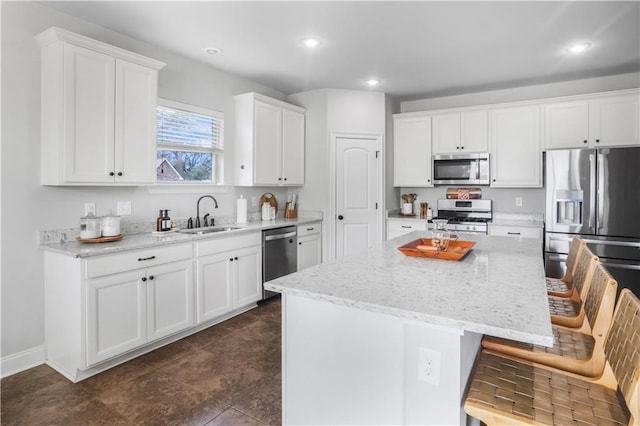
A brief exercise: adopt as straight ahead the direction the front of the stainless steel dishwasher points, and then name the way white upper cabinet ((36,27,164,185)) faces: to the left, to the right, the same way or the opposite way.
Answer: the same way

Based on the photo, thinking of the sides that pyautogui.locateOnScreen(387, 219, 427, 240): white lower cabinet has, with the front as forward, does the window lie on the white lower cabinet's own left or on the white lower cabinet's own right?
on the white lower cabinet's own right

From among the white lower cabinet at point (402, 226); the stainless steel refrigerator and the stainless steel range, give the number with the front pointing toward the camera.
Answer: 3

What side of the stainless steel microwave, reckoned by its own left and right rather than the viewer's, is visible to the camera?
front

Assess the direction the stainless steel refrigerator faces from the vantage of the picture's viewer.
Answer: facing the viewer

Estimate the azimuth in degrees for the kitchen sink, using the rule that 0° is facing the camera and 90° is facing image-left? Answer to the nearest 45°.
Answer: approximately 315°

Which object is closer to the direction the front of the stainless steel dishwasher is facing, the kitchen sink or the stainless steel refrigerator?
the stainless steel refrigerator

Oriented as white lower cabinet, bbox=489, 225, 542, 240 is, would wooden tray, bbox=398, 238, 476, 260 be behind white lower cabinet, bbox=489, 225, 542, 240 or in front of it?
in front

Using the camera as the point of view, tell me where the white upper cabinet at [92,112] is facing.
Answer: facing the viewer and to the right of the viewer

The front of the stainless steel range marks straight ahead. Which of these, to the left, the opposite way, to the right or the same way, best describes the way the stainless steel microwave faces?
the same way

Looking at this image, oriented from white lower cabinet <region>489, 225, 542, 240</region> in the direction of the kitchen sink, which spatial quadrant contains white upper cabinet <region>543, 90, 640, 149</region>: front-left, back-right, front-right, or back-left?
back-left

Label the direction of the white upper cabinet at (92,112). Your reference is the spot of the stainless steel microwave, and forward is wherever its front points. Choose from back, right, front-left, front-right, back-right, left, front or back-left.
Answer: front-right

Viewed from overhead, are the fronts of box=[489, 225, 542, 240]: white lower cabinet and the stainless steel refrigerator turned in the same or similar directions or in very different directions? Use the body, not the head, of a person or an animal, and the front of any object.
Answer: same or similar directions

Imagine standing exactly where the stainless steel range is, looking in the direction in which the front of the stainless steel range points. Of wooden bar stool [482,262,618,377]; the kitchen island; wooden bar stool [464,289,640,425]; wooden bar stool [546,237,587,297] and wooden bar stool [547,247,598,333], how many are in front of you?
5

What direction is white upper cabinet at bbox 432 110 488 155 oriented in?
toward the camera

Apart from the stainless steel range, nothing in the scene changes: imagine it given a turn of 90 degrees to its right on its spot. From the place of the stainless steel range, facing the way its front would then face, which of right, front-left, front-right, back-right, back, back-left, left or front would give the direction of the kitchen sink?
front-left
